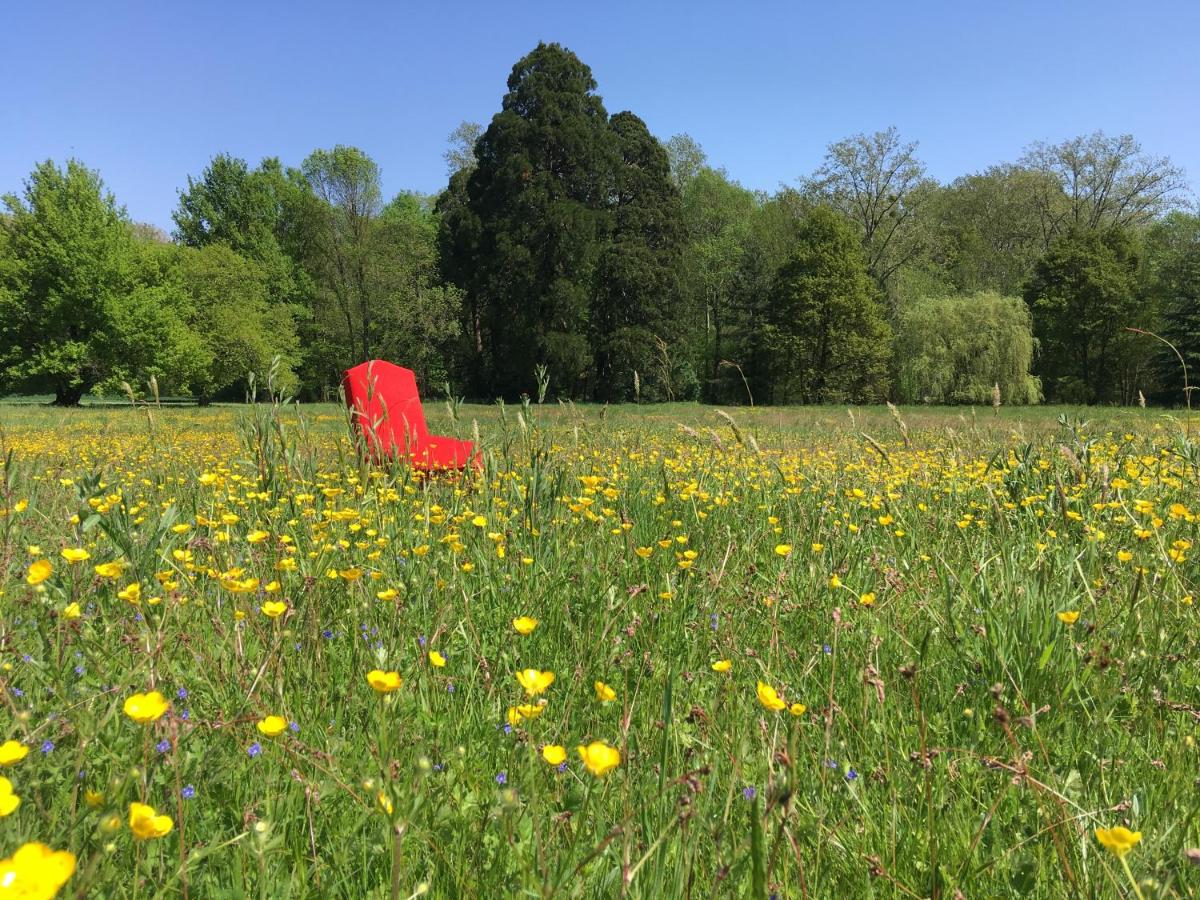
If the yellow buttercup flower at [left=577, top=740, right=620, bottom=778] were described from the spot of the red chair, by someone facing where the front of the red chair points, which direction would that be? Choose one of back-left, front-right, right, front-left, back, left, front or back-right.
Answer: front-right

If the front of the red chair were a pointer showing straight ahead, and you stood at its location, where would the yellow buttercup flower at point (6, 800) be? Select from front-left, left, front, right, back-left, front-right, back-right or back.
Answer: front-right

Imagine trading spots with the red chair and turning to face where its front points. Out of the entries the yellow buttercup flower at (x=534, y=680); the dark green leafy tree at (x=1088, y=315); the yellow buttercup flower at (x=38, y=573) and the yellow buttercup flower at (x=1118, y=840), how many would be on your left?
1

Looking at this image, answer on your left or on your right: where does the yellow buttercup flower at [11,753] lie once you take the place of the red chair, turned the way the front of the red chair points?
on your right

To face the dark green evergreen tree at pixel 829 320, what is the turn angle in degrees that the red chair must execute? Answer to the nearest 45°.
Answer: approximately 90° to its left

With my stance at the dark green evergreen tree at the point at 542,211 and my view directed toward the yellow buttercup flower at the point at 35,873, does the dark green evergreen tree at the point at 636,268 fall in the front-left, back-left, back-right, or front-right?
back-left

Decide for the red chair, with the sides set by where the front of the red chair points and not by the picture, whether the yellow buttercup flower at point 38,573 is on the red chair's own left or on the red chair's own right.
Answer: on the red chair's own right

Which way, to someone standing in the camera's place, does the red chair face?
facing the viewer and to the right of the viewer
